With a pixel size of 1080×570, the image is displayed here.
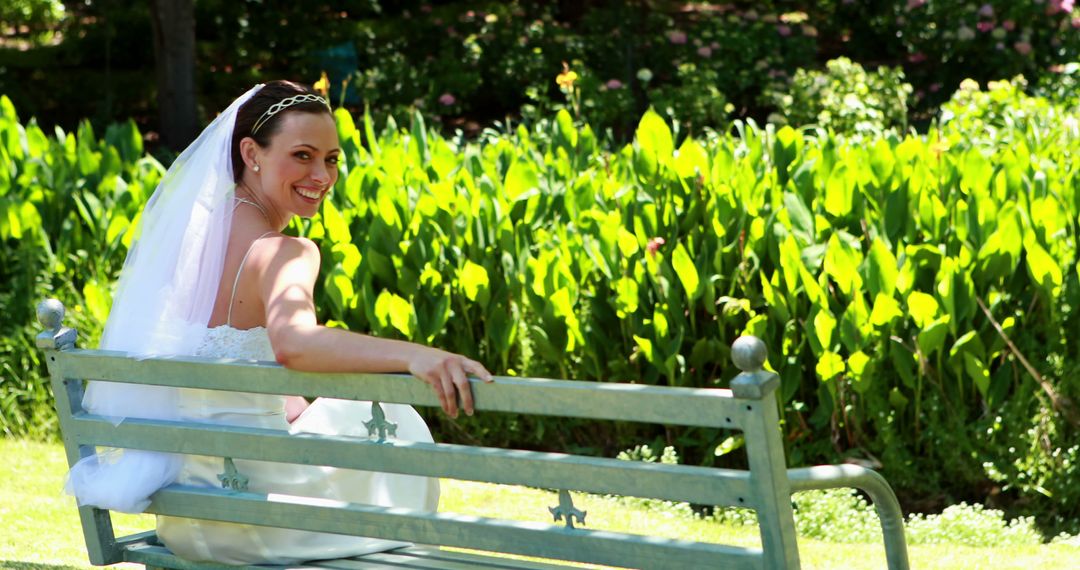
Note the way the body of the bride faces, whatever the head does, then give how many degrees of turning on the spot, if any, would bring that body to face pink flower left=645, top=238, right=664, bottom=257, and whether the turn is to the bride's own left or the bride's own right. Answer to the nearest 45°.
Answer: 0° — they already face it

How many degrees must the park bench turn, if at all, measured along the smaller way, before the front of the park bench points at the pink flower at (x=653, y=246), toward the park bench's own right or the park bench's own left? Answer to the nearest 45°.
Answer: approximately 45° to the park bench's own left

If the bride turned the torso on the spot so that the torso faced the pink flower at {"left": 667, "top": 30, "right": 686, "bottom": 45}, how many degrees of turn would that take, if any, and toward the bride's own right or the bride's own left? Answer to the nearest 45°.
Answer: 0° — they already face it

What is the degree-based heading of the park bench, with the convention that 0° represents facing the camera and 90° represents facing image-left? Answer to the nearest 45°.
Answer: approximately 225°

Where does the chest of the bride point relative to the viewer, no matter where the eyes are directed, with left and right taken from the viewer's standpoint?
facing away from the viewer and to the right of the viewer
